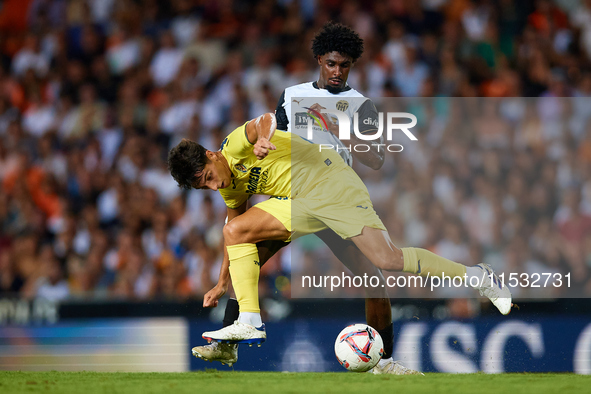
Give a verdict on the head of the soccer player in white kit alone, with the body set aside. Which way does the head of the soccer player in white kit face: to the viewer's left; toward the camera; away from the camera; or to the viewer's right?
toward the camera

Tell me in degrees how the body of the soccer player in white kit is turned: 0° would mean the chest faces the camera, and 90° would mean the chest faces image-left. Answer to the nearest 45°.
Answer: approximately 0°
